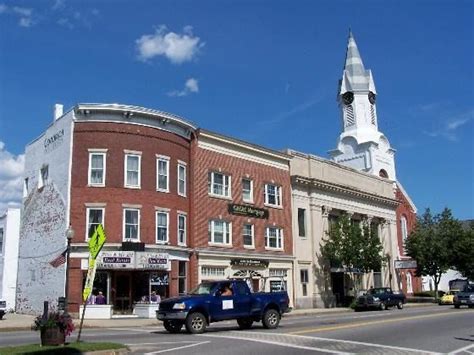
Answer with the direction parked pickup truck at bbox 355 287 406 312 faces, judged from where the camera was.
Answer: facing the viewer and to the left of the viewer

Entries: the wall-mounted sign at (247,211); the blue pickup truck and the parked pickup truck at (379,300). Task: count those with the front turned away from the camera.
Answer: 0

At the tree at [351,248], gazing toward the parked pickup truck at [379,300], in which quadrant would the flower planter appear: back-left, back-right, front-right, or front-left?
front-right

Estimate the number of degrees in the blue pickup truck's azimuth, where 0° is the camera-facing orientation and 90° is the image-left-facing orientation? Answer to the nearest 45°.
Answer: approximately 45°

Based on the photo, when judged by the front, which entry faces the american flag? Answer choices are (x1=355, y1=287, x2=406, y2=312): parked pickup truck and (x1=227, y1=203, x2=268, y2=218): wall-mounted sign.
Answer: the parked pickup truck

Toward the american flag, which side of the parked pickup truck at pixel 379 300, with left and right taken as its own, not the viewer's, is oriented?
front

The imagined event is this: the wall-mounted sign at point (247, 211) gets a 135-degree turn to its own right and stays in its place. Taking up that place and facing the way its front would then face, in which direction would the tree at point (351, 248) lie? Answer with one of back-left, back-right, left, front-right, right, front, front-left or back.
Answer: back-right

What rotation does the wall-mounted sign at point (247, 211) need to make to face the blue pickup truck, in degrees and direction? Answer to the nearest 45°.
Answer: approximately 45° to its right

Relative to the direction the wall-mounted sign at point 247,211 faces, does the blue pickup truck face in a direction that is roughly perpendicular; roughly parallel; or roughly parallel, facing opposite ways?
roughly perpendicular

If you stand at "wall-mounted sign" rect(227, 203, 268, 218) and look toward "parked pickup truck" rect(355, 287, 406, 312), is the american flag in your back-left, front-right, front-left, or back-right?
back-right

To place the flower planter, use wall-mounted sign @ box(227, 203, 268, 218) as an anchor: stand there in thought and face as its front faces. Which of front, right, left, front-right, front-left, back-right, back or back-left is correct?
front-right

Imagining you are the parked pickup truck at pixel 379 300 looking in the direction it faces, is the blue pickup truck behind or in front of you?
in front

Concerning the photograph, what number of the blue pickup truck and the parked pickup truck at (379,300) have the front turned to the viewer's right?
0

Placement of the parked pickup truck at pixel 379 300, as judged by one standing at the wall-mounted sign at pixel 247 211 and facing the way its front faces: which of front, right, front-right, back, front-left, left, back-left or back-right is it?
front-left

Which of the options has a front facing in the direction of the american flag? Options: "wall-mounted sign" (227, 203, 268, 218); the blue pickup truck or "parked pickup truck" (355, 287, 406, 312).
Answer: the parked pickup truck

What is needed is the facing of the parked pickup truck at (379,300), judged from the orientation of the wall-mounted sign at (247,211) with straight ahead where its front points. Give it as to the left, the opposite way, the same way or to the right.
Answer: to the right

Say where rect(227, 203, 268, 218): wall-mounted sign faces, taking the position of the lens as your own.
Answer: facing the viewer and to the right of the viewer
